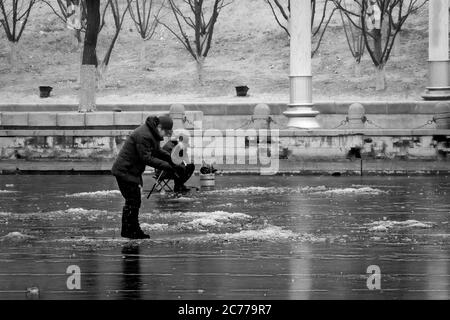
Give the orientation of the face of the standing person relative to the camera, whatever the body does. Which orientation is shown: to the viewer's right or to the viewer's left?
to the viewer's right

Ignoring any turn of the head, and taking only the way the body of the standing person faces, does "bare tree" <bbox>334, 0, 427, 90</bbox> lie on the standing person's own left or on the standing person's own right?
on the standing person's own left

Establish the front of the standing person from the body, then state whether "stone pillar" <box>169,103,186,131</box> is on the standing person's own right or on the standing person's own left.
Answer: on the standing person's own left

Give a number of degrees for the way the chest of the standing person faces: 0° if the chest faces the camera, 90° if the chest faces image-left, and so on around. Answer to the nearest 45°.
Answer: approximately 270°

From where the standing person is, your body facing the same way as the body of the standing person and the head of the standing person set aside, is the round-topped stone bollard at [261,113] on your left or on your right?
on your left
